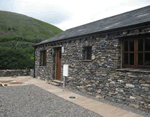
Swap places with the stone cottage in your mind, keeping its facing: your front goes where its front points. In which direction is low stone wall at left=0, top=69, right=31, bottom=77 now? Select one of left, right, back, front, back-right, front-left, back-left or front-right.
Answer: right

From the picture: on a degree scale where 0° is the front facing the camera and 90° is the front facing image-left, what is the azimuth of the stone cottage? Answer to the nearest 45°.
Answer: approximately 45°
